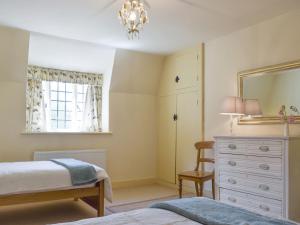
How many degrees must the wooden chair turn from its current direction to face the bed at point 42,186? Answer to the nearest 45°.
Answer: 0° — it already faces it

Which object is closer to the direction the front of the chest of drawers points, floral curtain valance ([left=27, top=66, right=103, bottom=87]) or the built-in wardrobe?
the floral curtain valance

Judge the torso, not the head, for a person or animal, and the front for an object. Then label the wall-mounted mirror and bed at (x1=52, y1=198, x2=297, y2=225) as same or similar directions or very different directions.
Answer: very different directions

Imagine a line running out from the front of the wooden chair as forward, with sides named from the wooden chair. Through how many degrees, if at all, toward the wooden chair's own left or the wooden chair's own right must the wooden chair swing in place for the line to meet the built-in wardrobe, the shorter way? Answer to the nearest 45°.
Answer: approximately 135° to the wooden chair's own right

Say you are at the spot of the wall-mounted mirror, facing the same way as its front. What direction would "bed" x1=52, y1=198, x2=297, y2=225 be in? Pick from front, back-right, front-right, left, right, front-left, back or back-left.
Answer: front-left

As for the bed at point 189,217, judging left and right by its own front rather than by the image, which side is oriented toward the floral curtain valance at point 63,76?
left

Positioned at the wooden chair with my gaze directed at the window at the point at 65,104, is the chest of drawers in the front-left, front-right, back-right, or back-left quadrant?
back-left

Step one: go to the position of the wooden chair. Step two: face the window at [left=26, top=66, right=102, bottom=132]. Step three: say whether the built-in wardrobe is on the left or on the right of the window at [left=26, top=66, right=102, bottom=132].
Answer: right

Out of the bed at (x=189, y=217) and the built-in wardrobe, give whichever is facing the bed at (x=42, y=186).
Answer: the built-in wardrobe

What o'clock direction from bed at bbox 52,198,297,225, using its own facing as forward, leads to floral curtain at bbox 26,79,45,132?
The floral curtain is roughly at 9 o'clock from the bed.

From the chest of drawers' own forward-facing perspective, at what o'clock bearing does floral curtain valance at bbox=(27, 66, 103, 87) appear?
The floral curtain valance is roughly at 2 o'clock from the chest of drawers.
